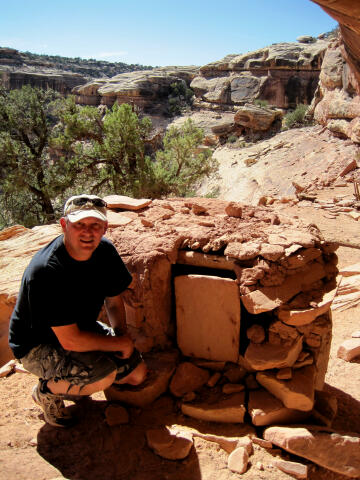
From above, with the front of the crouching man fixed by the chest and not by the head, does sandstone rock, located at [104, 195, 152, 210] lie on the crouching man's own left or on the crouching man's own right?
on the crouching man's own left

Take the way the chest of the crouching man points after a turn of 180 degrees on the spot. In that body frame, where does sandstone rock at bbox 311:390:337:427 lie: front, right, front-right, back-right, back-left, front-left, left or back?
back-right

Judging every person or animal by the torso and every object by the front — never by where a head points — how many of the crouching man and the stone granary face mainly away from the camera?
0

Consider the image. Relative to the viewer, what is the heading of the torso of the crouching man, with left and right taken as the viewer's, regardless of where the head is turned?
facing the viewer and to the right of the viewer

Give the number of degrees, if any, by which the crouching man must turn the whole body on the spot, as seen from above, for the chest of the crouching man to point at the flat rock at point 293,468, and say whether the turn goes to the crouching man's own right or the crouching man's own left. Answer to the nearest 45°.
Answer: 0° — they already face it

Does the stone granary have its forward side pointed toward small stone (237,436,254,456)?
yes

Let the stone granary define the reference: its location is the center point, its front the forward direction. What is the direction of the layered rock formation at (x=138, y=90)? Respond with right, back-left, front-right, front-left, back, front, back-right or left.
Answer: back

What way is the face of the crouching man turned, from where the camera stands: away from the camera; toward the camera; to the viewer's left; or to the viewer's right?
toward the camera

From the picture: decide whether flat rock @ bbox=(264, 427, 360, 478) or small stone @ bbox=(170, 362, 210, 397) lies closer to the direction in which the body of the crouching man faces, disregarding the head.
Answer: the flat rock

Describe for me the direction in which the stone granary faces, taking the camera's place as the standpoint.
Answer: facing the viewer
